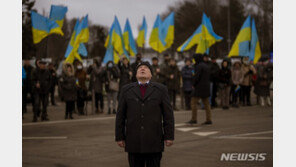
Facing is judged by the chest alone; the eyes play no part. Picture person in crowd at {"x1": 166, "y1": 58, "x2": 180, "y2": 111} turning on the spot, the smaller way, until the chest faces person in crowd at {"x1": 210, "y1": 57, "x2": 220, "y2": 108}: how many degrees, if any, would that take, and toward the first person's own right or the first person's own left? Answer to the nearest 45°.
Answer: approximately 90° to the first person's own left

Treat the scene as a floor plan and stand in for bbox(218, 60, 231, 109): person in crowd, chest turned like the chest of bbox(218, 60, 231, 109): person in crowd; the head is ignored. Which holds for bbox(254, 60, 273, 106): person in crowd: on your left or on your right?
on your left

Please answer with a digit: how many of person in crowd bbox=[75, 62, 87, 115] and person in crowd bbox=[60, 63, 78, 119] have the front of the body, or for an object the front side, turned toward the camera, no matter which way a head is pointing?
2

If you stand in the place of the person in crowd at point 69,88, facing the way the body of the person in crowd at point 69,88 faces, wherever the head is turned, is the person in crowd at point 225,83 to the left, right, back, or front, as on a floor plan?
left

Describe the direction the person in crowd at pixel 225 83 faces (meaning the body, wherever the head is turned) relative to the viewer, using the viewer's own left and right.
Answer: facing the viewer

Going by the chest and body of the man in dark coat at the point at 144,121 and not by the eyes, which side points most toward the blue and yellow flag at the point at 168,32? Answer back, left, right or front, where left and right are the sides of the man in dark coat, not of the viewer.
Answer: back

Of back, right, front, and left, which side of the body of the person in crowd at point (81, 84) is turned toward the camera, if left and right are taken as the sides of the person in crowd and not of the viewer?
front

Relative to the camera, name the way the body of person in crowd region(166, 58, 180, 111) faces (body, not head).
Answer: toward the camera

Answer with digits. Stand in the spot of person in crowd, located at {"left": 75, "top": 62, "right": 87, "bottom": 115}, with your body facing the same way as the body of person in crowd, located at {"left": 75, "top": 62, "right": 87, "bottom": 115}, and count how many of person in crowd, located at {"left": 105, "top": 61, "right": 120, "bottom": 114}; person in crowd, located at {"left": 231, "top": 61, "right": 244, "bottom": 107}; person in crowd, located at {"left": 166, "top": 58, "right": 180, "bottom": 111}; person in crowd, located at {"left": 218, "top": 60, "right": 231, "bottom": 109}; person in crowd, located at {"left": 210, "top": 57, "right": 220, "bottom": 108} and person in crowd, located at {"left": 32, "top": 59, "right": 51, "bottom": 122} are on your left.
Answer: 5

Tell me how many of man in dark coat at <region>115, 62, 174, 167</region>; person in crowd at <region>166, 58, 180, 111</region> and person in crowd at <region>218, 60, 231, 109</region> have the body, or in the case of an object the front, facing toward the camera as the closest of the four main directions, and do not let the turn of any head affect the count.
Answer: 3

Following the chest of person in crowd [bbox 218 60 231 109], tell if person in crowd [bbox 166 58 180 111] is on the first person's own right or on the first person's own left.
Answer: on the first person's own right

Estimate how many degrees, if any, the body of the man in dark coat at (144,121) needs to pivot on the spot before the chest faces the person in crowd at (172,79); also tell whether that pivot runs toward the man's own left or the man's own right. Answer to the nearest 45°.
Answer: approximately 180°
